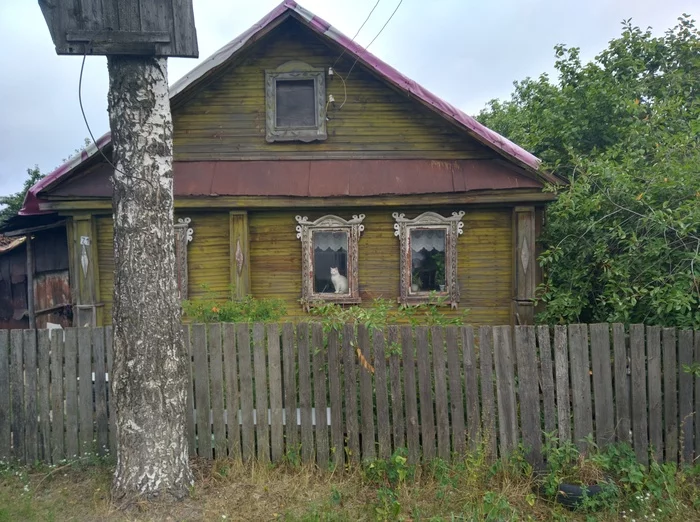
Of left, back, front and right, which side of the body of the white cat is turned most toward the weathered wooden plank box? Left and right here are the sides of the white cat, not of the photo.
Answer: front

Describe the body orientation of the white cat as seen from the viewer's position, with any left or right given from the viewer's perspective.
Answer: facing the viewer and to the left of the viewer

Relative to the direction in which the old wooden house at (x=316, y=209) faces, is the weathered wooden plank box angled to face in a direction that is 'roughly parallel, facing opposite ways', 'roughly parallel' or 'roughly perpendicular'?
roughly parallel

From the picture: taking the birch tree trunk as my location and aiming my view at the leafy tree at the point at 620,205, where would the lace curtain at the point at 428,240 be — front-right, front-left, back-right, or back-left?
front-left

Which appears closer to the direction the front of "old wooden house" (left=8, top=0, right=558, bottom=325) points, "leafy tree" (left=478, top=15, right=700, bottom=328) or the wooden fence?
the wooden fence

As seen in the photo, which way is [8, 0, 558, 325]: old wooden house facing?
toward the camera

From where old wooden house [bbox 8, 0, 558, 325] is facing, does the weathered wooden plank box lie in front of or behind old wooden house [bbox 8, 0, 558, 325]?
in front
